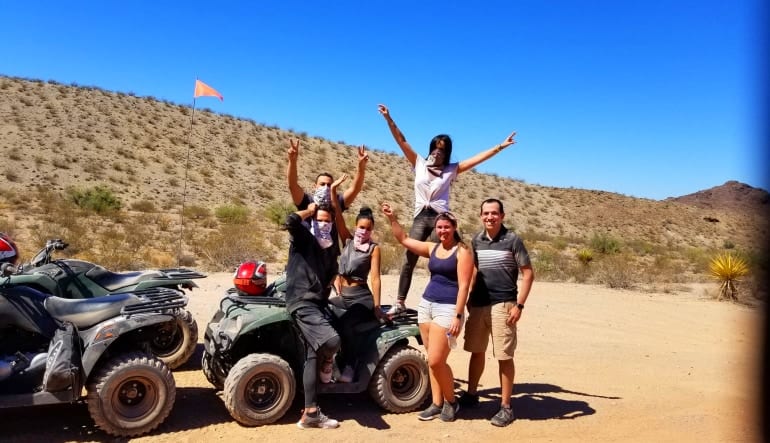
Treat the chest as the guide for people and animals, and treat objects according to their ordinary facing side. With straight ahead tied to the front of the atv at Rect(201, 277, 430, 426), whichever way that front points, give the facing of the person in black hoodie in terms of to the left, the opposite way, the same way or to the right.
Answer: to the left

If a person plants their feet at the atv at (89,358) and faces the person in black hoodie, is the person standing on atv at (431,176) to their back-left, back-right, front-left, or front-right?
front-left

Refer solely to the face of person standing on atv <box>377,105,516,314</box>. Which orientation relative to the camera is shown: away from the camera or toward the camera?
toward the camera

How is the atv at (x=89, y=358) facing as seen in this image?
to the viewer's left

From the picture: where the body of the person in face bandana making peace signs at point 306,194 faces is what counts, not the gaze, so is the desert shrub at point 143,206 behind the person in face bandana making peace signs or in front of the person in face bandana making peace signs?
behind

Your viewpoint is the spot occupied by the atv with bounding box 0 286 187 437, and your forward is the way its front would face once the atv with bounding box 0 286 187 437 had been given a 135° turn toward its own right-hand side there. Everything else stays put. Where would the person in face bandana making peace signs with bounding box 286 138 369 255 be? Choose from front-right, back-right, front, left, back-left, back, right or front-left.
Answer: front-right

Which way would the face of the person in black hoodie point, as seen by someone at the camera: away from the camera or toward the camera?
toward the camera

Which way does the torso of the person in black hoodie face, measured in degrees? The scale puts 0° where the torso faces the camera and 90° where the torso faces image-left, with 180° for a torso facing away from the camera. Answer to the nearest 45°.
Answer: approximately 315°

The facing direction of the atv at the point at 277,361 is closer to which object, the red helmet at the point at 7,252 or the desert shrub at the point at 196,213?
the red helmet

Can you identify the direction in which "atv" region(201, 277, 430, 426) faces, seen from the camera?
facing the viewer and to the left of the viewer

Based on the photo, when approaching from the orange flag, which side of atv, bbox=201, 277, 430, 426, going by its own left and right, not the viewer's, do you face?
right

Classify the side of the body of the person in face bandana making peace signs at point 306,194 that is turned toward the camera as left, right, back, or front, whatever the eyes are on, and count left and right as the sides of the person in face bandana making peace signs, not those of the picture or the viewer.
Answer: front

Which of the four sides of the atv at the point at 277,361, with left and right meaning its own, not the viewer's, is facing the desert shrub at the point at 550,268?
back
